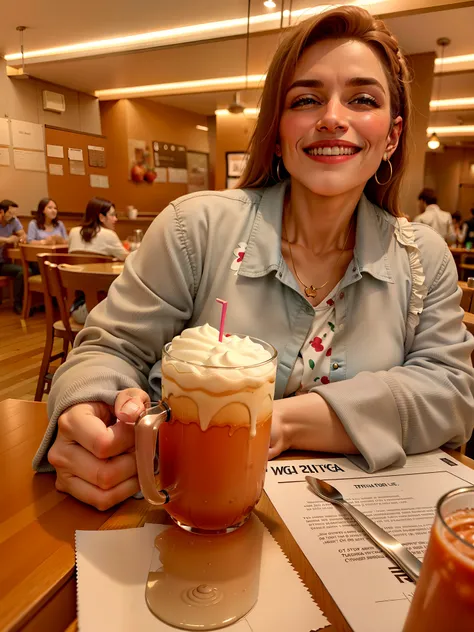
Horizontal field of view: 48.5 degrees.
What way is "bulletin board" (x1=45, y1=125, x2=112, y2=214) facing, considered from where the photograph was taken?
facing the viewer and to the right of the viewer

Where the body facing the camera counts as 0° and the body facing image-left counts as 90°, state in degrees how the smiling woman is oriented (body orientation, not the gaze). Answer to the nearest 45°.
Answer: approximately 0°

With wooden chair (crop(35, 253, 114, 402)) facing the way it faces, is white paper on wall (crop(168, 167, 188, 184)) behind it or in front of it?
in front

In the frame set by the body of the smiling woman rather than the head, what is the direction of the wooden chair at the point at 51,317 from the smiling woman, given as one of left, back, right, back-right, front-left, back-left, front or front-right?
back-right

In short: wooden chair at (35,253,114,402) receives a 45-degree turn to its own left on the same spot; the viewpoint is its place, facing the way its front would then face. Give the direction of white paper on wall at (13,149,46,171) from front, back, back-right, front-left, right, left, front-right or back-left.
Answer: front

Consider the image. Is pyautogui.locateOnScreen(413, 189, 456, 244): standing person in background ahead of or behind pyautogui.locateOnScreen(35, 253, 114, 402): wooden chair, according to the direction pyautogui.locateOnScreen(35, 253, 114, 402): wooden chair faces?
ahead

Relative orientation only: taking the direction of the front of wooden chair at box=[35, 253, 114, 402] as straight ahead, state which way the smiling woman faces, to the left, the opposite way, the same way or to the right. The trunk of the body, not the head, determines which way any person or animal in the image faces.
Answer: the opposite way

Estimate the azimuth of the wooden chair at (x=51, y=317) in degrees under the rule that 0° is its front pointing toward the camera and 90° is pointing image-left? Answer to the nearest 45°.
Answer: approximately 225°
